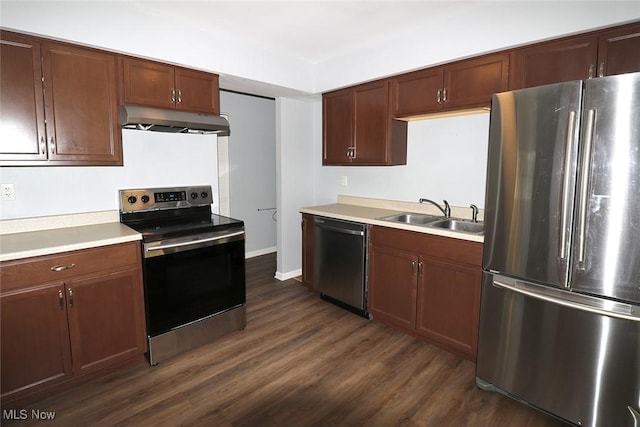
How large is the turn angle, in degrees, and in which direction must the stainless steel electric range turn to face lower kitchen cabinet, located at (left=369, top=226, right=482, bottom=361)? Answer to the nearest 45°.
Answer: approximately 45° to its left

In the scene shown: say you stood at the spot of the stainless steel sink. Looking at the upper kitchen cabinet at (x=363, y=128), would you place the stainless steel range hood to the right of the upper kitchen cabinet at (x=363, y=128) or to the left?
left

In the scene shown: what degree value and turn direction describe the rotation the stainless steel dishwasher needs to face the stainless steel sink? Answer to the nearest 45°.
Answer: approximately 135° to its left

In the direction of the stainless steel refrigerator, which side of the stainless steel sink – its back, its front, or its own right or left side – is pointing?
left

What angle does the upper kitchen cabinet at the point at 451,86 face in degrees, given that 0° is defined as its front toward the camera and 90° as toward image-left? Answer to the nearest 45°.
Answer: approximately 45°

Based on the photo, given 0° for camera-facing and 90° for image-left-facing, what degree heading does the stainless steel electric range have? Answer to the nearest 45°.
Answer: approximately 315°

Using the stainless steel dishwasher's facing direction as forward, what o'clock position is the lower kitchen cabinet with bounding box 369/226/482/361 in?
The lower kitchen cabinet is roughly at 9 o'clock from the stainless steel dishwasher.
